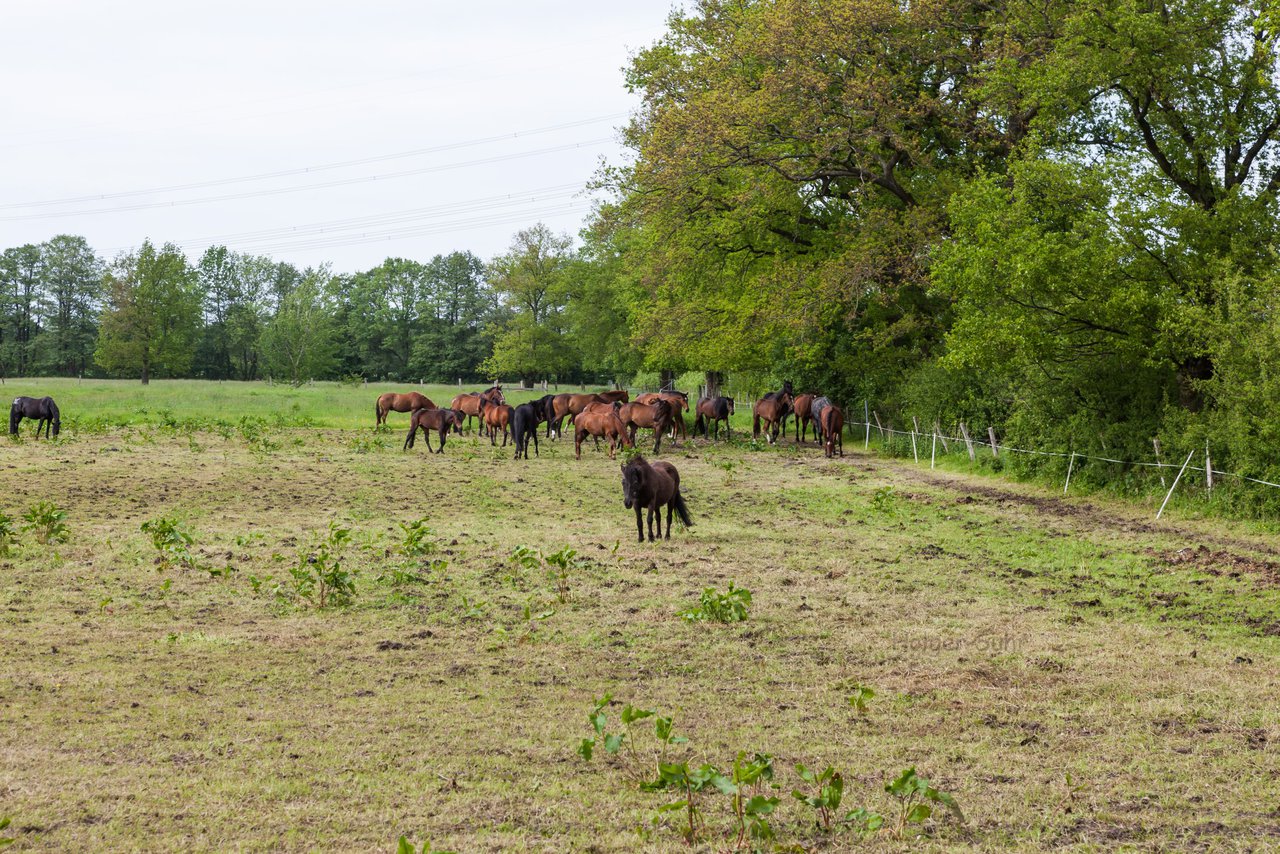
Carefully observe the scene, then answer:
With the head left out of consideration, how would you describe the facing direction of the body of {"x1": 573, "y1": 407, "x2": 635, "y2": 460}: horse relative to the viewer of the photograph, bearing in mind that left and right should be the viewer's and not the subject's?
facing to the right of the viewer

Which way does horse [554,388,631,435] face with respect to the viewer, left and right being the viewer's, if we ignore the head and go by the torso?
facing to the right of the viewer

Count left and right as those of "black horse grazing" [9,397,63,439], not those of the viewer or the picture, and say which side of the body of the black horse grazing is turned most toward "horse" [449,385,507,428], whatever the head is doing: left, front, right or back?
front

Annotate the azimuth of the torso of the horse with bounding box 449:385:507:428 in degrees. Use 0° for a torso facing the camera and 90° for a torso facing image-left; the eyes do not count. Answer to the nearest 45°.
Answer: approximately 270°

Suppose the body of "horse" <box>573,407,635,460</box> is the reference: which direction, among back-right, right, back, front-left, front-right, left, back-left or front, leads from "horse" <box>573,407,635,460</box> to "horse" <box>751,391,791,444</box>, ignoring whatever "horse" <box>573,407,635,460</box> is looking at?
front-left

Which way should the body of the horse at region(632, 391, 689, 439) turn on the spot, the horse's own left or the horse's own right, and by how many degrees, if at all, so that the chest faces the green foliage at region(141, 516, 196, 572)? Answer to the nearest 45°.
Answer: approximately 90° to the horse's own right

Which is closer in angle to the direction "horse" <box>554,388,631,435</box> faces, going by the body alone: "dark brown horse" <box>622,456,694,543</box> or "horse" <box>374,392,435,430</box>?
the dark brown horse

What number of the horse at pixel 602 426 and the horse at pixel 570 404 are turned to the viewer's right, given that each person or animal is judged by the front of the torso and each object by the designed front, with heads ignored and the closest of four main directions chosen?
2

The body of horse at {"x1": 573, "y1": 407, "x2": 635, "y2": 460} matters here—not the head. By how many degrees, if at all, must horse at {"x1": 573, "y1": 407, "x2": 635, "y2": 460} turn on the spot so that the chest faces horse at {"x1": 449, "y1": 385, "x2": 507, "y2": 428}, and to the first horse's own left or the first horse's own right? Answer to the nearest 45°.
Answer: approximately 135° to the first horse's own left

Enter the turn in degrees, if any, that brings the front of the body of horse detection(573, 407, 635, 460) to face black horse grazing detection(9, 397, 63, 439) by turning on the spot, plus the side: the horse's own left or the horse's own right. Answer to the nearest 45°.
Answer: approximately 180°

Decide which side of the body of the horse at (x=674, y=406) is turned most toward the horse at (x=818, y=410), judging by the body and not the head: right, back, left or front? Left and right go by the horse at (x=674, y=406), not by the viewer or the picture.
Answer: front

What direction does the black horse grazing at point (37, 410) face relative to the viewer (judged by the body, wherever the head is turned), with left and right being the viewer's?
facing to the right of the viewer
